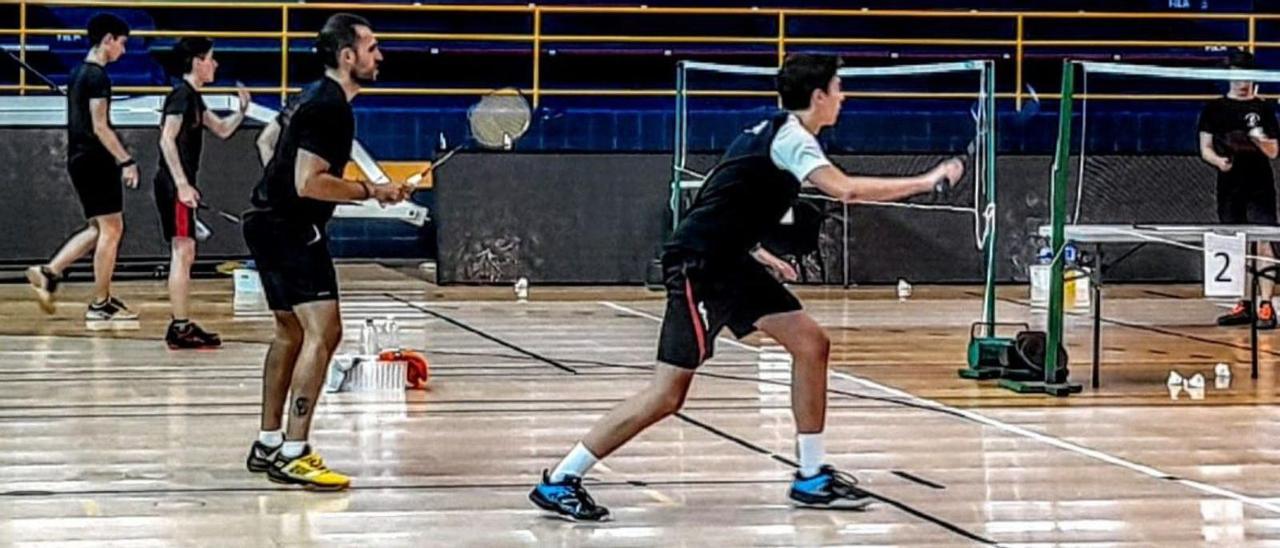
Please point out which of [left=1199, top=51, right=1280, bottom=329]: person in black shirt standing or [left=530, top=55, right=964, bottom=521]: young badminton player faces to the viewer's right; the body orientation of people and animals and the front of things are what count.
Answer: the young badminton player

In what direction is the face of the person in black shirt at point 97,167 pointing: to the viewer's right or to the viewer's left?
to the viewer's right

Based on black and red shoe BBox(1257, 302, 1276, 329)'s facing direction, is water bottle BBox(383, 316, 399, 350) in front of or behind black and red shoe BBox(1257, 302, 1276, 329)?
in front

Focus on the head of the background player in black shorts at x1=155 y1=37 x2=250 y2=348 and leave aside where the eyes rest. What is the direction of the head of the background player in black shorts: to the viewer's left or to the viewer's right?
to the viewer's right

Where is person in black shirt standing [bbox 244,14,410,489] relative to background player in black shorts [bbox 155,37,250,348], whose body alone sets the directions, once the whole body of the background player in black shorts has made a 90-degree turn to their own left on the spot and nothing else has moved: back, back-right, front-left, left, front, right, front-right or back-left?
back

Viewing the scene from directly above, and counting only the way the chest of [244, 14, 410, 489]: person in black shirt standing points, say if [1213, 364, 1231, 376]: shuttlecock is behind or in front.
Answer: in front

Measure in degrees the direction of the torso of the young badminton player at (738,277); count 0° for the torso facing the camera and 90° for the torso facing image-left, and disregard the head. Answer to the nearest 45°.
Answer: approximately 270°

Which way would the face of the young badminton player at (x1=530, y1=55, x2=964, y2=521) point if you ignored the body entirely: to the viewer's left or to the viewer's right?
to the viewer's right

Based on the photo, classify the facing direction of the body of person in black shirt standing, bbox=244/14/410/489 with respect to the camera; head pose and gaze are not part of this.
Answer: to the viewer's right

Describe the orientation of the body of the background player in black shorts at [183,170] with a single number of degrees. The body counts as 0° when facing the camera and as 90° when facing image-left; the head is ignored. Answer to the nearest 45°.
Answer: approximately 270°

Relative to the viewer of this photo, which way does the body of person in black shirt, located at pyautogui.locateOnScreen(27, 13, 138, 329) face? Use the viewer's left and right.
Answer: facing to the right of the viewer
